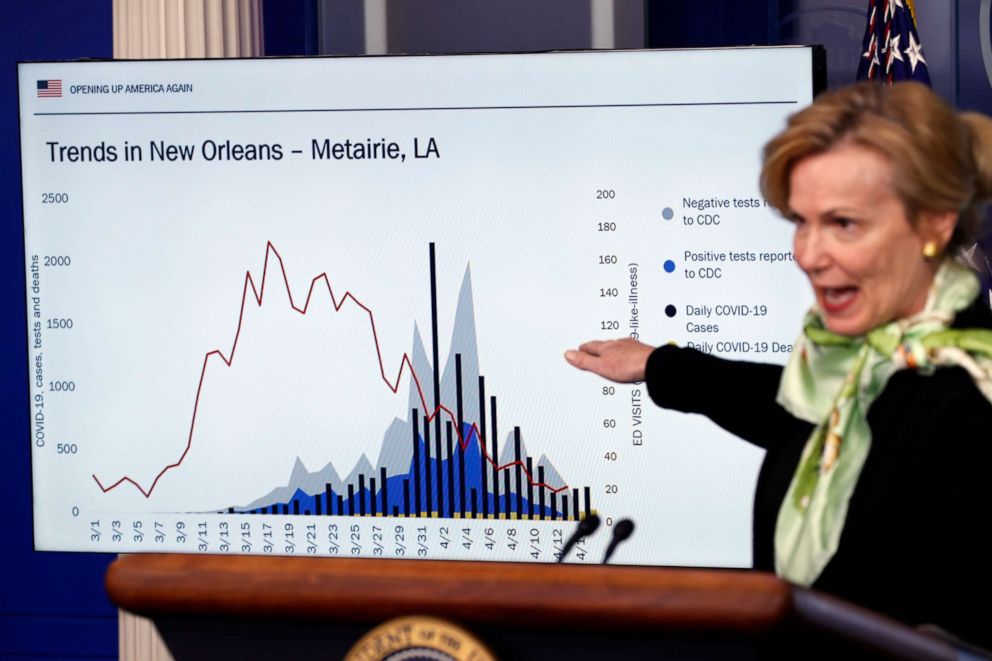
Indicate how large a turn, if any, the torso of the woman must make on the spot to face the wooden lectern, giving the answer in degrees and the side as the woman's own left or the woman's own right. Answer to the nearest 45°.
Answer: approximately 45° to the woman's own left

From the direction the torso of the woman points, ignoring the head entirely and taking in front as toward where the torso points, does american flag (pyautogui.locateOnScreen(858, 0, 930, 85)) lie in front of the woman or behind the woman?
behind

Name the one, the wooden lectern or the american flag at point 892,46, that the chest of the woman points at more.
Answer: the wooden lectern

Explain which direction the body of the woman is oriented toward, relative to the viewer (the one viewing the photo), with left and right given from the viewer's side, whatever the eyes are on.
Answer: facing the viewer and to the left of the viewer

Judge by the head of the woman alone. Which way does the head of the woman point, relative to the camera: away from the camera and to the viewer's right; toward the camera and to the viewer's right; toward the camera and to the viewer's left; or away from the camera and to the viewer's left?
toward the camera and to the viewer's left
